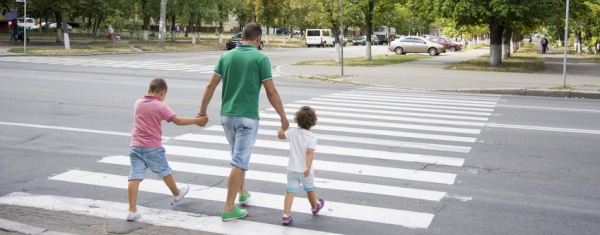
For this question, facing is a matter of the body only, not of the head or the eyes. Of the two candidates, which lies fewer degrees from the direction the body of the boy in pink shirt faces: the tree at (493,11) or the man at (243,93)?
the tree

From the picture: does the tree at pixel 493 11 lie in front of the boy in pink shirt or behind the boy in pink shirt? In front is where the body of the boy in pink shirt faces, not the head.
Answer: in front

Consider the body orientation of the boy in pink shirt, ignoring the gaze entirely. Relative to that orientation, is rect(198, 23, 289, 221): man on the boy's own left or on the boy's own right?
on the boy's own right

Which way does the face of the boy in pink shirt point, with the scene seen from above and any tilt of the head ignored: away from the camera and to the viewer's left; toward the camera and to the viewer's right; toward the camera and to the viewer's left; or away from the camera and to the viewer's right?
away from the camera and to the viewer's right

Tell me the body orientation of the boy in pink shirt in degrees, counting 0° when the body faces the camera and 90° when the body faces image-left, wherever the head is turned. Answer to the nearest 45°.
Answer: approximately 225°
